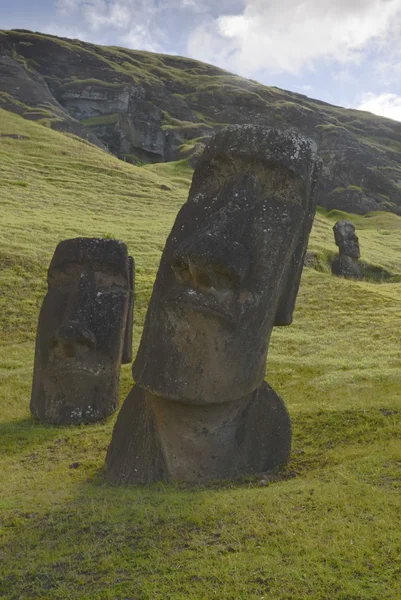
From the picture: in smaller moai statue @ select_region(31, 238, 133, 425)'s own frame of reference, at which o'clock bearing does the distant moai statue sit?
The distant moai statue is roughly at 7 o'clock from the smaller moai statue.

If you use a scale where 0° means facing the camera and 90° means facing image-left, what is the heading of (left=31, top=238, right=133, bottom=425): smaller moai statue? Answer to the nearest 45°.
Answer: approximately 0°
